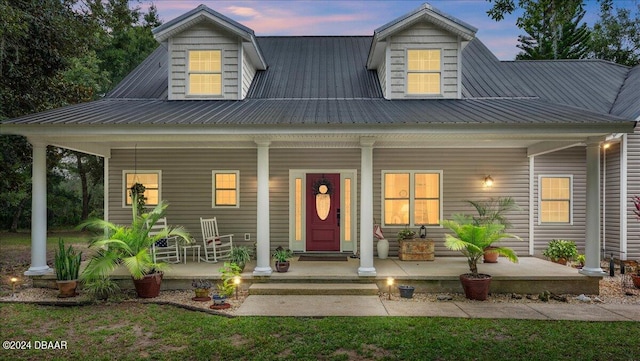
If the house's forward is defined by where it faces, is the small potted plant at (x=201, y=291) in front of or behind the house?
in front

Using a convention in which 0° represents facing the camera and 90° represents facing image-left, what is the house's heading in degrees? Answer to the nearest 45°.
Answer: approximately 0°

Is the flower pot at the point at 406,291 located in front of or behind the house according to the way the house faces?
in front

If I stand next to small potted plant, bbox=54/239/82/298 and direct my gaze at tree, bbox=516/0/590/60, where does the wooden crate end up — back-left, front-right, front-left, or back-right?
front-right

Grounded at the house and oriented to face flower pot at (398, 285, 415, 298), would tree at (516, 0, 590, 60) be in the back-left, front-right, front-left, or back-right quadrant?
back-left

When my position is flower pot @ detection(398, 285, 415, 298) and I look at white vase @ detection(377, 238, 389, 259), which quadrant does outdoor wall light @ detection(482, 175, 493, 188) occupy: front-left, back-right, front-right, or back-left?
front-right

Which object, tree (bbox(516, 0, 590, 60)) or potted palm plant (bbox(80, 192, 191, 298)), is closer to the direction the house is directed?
the potted palm plant

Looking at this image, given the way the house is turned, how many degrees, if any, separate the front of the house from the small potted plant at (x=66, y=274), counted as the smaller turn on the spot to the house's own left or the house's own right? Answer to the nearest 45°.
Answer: approximately 45° to the house's own right

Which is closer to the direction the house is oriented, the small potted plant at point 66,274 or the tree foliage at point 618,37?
the small potted plant
